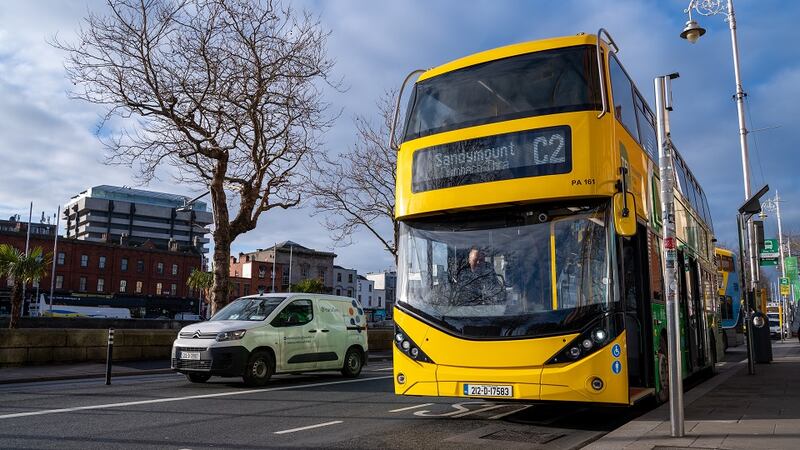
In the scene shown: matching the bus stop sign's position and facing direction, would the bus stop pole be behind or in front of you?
in front

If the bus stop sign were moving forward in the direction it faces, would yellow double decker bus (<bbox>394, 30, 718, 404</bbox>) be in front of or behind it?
in front

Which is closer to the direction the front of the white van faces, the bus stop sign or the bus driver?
the bus driver

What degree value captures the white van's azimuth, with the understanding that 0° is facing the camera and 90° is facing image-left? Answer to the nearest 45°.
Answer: approximately 45°

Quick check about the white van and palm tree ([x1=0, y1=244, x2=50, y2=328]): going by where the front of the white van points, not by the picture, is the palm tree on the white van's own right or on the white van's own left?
on the white van's own right

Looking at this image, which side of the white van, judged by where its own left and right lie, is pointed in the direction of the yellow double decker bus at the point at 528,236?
left

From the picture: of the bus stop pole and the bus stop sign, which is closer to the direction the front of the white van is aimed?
the bus stop pole

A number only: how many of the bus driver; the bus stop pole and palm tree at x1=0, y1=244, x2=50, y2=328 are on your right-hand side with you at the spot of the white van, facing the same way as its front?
1

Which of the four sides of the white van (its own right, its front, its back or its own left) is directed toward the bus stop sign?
back

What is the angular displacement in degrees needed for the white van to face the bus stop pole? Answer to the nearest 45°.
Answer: approximately 90° to its left
